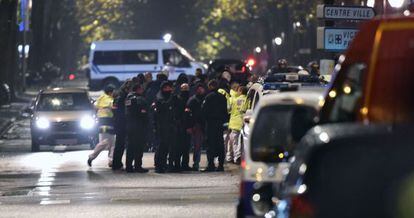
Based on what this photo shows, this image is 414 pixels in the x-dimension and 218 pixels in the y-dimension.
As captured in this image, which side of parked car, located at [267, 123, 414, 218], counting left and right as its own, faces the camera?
back

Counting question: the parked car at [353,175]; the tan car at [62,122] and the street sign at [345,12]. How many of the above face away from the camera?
1

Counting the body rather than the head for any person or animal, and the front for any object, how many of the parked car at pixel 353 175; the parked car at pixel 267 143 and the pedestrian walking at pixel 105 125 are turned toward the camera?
0

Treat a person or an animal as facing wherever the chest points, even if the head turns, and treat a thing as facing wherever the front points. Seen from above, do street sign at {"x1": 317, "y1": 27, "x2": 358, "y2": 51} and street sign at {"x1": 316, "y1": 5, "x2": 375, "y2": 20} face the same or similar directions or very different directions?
same or similar directions

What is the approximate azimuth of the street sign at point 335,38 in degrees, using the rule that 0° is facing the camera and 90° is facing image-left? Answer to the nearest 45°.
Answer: approximately 0°

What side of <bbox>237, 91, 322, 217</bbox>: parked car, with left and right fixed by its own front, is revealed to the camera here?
back

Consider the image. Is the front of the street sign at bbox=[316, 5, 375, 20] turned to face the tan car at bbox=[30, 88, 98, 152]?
no

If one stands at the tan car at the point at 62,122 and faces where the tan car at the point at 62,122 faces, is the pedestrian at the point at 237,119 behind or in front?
in front

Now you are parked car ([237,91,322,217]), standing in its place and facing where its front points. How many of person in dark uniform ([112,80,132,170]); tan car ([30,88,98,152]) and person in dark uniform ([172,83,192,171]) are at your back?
0

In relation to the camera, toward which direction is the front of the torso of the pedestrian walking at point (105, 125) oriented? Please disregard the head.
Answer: to the viewer's right

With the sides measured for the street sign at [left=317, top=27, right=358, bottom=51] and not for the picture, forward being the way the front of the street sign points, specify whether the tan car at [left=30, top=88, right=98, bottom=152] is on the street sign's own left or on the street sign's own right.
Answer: on the street sign's own right

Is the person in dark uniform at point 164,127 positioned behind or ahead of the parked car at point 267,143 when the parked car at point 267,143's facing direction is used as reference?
ahead

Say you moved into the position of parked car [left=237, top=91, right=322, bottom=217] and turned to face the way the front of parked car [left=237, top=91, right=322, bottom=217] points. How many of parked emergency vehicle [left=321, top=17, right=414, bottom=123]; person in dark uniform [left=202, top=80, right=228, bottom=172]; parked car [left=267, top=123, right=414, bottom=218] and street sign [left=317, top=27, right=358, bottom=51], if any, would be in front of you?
2

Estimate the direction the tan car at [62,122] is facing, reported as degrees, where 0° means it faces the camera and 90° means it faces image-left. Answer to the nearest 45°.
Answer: approximately 0°

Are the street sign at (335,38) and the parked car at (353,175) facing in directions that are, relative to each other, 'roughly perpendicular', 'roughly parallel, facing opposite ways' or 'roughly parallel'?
roughly parallel, facing opposite ways

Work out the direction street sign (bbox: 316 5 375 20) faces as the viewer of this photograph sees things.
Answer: facing the viewer

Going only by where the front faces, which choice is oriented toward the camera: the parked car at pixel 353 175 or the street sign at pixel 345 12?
the street sign

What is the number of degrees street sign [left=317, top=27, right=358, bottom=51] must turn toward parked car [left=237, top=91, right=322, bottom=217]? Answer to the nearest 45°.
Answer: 0° — it already faces it

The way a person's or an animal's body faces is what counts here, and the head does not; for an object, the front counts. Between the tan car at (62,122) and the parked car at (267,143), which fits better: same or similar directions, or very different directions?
very different directions
